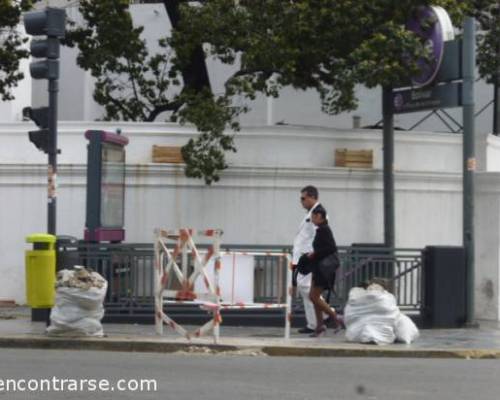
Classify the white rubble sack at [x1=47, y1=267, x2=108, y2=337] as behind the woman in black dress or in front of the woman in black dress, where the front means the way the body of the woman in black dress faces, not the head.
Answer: in front

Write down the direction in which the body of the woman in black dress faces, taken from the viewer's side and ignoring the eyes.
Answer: to the viewer's left

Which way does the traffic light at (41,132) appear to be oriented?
to the viewer's left

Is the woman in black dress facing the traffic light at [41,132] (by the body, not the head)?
yes

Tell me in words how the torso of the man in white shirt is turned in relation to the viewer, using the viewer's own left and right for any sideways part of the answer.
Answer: facing to the left of the viewer

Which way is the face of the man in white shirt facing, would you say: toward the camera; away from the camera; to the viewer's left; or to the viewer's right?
to the viewer's left
